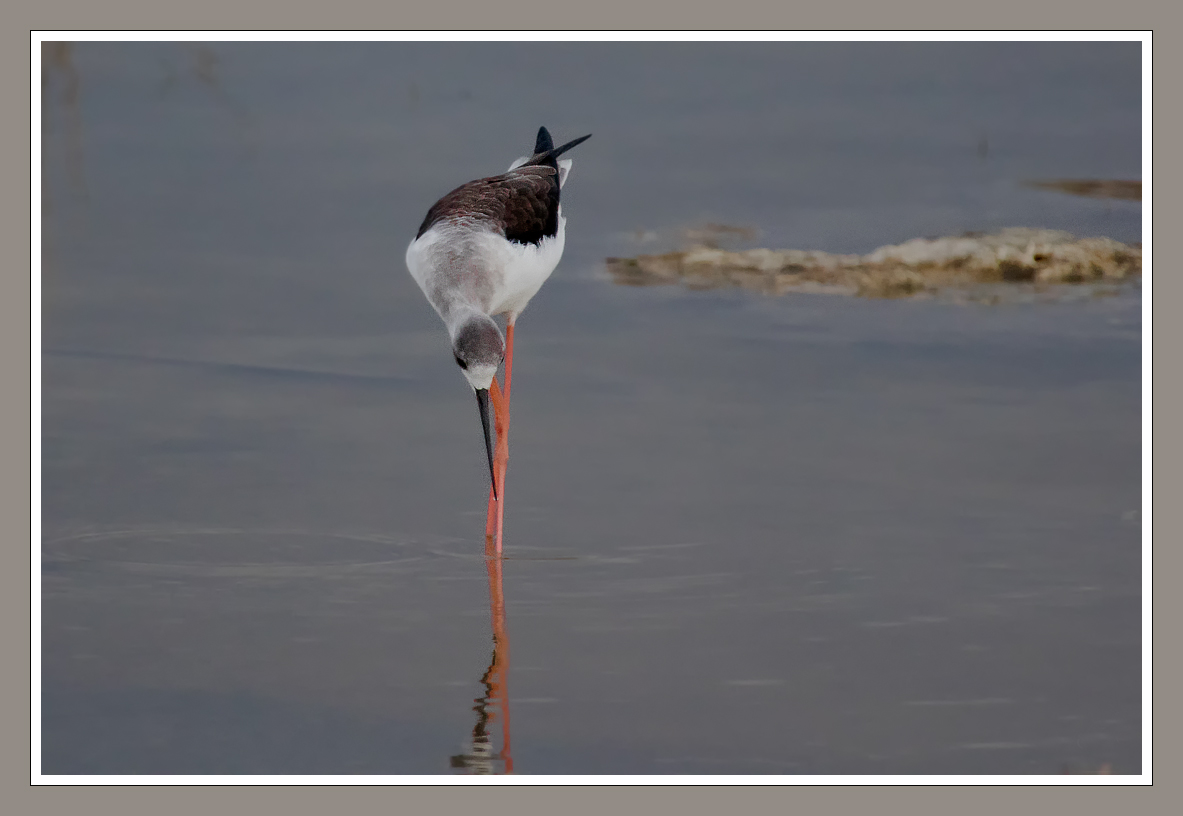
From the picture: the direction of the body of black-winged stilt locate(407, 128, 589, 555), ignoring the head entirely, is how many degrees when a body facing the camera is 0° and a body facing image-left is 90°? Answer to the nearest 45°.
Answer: approximately 45°
